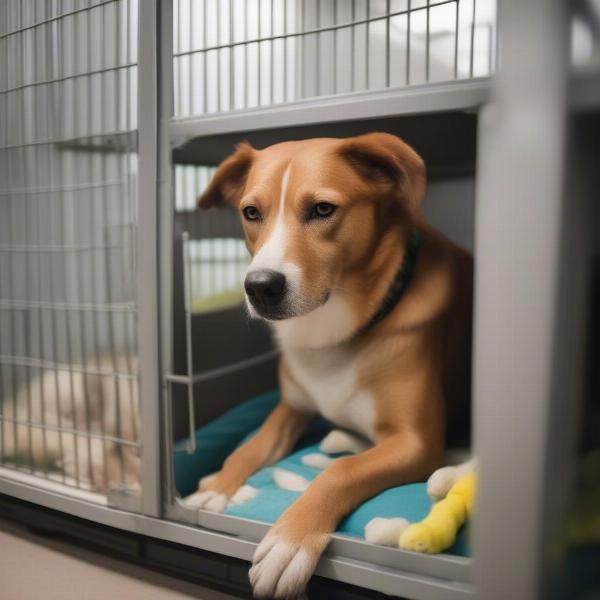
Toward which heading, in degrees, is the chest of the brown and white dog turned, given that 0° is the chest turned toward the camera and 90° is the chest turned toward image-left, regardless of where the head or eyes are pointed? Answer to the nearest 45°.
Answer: approximately 45°
